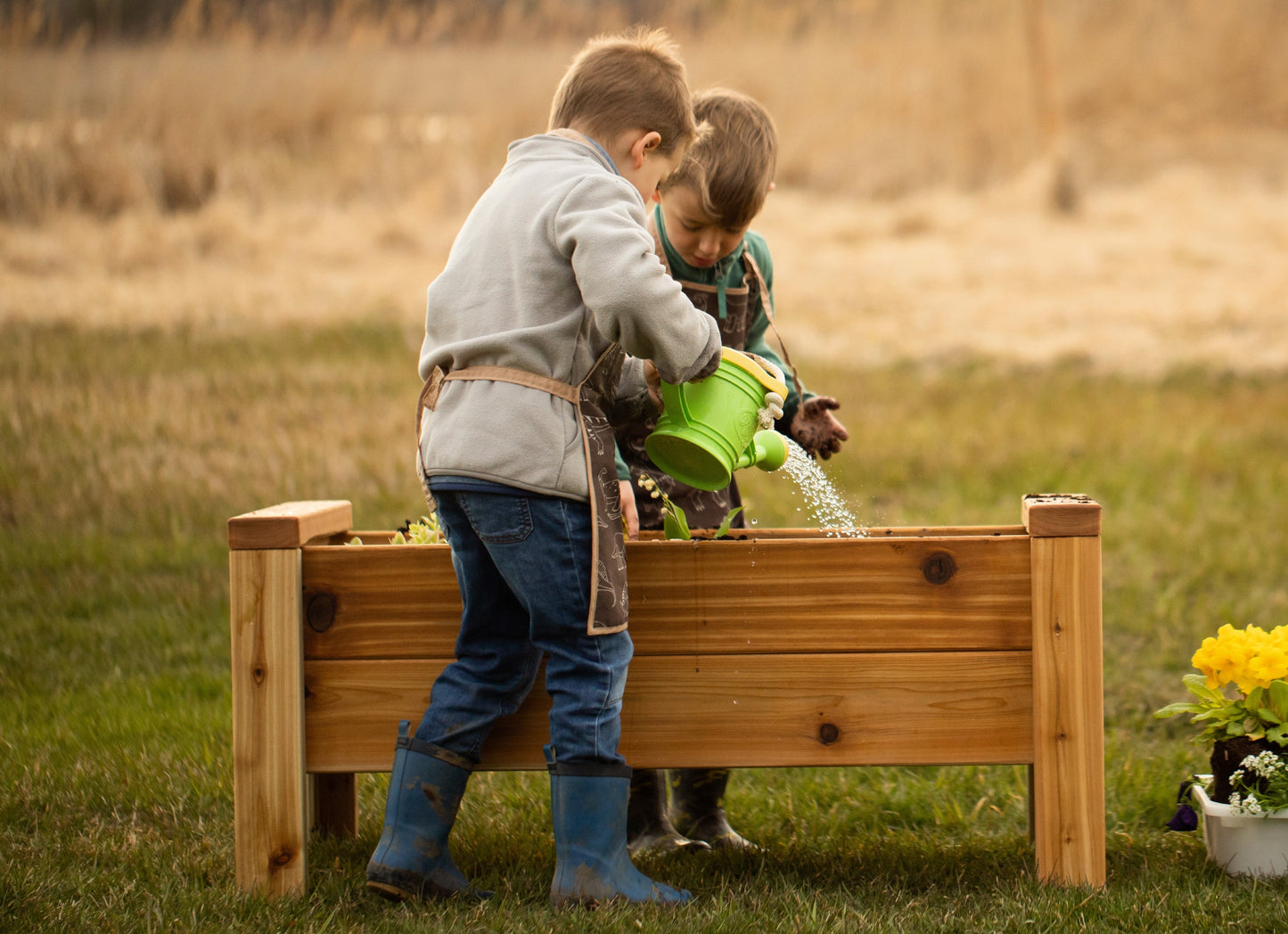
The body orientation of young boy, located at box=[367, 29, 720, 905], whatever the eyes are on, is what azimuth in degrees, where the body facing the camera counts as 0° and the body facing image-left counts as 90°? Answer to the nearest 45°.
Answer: approximately 225°

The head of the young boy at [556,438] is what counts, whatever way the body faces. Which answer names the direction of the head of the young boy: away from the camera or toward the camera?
away from the camera

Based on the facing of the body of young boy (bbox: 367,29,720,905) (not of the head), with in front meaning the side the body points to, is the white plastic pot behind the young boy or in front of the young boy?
in front

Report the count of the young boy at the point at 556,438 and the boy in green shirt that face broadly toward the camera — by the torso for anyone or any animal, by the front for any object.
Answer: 1

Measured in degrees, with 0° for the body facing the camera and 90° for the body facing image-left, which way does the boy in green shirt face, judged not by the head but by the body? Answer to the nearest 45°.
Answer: approximately 0°
